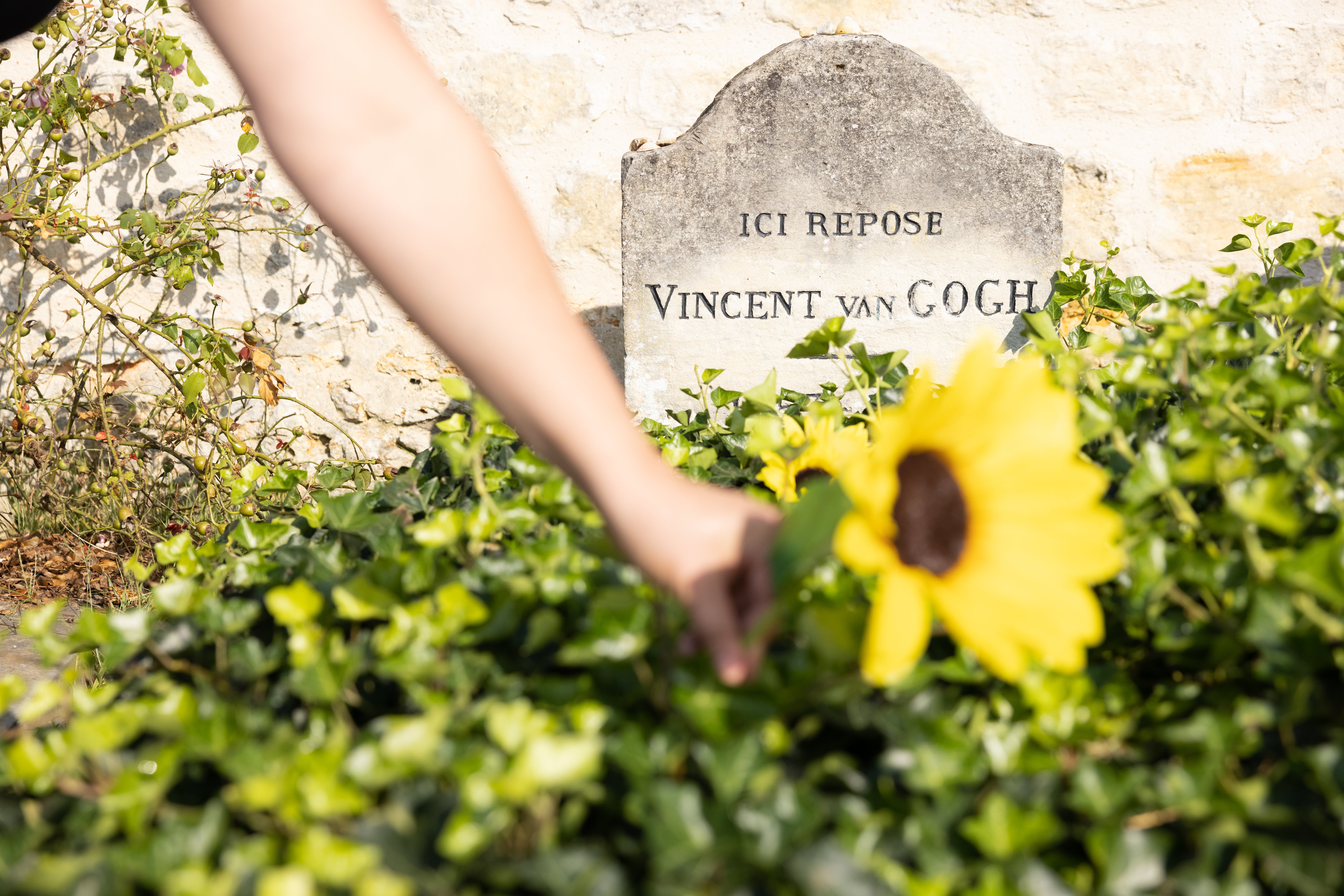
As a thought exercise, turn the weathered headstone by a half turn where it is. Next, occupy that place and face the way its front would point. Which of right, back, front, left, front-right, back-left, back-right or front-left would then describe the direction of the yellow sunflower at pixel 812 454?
back

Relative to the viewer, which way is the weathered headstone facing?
toward the camera

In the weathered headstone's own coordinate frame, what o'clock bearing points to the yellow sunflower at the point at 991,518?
The yellow sunflower is roughly at 12 o'clock from the weathered headstone.
